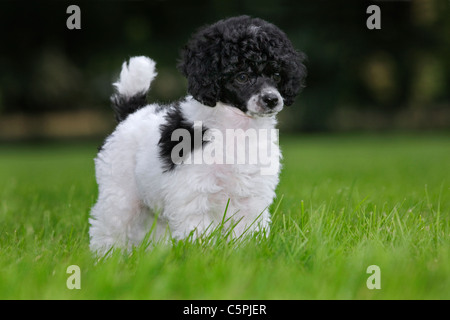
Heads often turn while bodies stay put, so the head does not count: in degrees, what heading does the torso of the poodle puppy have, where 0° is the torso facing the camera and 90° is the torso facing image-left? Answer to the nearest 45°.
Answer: approximately 315°
